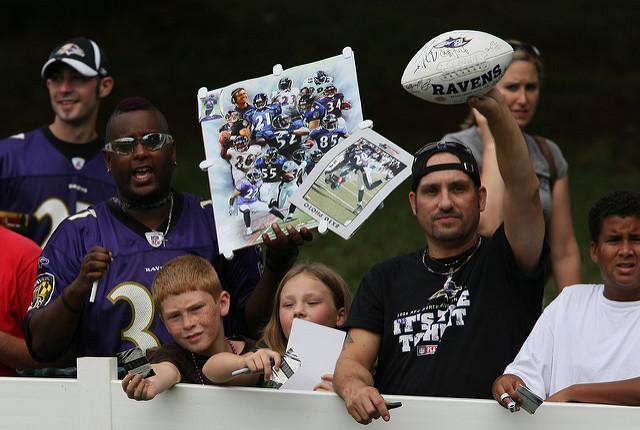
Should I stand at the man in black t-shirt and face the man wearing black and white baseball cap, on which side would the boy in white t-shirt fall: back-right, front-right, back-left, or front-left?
back-right

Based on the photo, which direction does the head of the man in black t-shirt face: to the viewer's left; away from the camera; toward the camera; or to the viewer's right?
toward the camera

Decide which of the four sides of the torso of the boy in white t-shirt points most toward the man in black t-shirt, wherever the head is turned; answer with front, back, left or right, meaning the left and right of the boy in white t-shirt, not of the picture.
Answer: right

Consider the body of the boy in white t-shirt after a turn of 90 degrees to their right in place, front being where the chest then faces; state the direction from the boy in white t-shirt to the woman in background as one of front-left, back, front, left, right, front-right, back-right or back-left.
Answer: right

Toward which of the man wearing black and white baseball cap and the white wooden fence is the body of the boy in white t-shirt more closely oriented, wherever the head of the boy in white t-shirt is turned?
the white wooden fence

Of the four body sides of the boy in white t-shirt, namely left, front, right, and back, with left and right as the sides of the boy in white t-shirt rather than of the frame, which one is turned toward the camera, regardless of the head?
front

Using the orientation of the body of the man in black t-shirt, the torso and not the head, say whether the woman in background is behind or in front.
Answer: behind

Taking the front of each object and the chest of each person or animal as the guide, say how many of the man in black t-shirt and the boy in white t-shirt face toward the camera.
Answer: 2

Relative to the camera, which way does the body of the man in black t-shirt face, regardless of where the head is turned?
toward the camera

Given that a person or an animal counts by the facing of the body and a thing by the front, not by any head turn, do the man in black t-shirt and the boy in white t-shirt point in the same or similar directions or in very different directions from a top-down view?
same or similar directions
